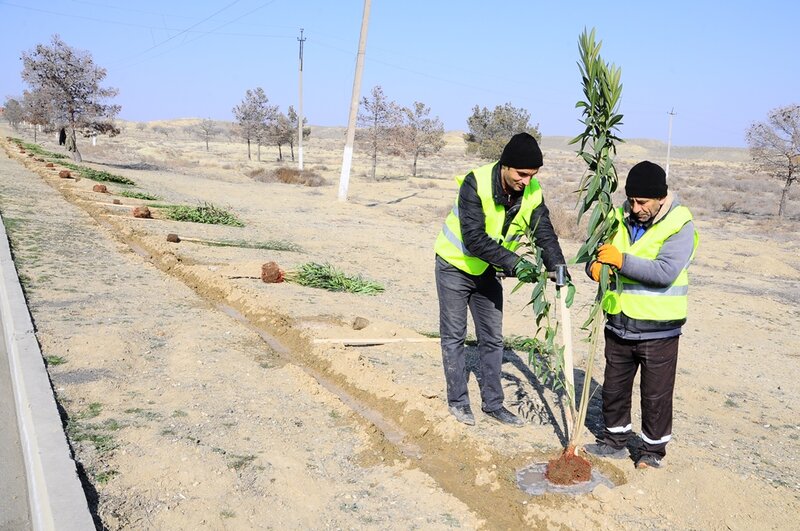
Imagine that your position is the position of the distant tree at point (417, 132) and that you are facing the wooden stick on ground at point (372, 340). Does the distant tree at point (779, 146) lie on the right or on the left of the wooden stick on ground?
left

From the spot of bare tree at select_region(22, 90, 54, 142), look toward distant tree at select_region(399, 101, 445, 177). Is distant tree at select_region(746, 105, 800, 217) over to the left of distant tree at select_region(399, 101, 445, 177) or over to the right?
right

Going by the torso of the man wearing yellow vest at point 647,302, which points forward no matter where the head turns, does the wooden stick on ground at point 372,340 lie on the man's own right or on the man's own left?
on the man's own right

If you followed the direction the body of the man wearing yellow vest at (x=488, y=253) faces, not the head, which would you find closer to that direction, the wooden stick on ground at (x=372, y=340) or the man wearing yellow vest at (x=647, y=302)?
the man wearing yellow vest

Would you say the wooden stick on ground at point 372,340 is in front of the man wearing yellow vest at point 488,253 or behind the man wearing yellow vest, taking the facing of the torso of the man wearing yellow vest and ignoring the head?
behind

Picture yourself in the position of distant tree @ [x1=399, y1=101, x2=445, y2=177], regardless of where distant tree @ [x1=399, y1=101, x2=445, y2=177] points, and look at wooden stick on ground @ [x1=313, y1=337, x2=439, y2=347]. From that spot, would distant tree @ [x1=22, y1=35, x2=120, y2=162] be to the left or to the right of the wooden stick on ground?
right

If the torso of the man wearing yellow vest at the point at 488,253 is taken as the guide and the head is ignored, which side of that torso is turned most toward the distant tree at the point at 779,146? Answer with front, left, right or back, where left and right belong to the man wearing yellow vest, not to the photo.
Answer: left

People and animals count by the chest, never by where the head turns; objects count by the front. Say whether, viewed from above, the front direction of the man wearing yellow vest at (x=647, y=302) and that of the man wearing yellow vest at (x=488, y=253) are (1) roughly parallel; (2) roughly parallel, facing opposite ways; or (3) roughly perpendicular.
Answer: roughly perpendicular

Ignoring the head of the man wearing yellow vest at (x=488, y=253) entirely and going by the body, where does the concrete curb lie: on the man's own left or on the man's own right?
on the man's own right

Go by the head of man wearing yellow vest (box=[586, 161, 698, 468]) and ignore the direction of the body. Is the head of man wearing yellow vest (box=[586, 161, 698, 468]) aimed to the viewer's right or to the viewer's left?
to the viewer's left

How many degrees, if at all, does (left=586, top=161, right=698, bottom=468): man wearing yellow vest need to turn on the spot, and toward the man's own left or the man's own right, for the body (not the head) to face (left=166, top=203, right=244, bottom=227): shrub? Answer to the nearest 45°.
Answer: approximately 90° to the man's own right

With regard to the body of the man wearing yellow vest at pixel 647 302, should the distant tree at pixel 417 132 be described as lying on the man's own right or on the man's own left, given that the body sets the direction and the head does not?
on the man's own right

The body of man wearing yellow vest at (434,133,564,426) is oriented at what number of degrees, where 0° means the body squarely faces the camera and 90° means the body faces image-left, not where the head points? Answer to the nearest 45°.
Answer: approximately 315°

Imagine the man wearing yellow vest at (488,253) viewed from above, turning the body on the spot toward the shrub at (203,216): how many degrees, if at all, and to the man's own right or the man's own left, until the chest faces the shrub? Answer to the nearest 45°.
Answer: approximately 180°
